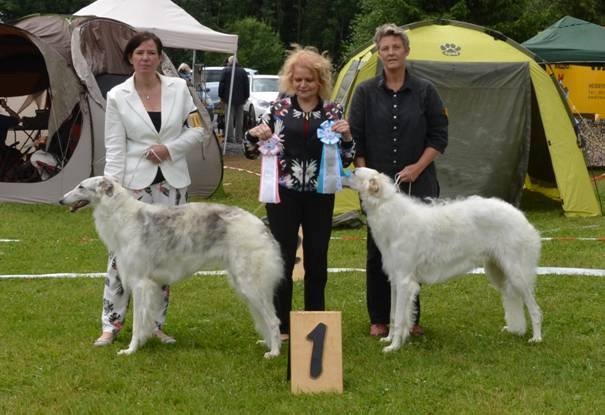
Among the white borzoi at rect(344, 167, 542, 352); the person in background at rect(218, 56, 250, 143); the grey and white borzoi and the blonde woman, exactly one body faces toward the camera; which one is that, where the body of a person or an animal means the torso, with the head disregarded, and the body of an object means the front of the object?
the blonde woman

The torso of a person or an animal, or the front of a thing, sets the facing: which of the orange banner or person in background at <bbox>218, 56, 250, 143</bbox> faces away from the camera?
the person in background

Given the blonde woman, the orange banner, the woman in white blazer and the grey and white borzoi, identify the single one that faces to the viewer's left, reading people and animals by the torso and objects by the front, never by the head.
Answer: the grey and white borzoi

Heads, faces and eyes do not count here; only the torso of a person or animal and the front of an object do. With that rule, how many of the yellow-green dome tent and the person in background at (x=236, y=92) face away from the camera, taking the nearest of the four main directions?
1

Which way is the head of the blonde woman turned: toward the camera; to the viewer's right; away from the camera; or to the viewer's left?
toward the camera

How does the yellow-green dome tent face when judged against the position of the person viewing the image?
facing the viewer

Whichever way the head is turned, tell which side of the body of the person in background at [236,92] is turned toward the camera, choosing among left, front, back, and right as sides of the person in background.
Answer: back

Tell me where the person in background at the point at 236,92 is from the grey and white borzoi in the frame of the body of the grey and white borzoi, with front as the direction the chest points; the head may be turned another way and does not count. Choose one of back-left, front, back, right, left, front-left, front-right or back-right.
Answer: right

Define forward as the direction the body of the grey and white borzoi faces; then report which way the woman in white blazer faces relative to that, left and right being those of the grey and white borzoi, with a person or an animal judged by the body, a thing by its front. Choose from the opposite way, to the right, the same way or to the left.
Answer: to the left

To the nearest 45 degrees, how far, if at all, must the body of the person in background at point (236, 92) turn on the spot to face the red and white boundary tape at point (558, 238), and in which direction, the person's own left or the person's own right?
approximately 180°

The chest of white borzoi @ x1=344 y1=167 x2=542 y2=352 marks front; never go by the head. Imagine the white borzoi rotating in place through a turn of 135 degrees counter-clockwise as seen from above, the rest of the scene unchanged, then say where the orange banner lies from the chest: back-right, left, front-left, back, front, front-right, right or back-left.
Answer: back-left

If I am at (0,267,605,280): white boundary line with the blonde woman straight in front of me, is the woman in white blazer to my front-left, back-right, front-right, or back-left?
front-right

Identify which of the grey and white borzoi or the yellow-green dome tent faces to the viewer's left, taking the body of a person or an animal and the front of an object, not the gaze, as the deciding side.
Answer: the grey and white borzoi

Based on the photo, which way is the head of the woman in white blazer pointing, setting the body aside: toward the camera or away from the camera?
toward the camera
